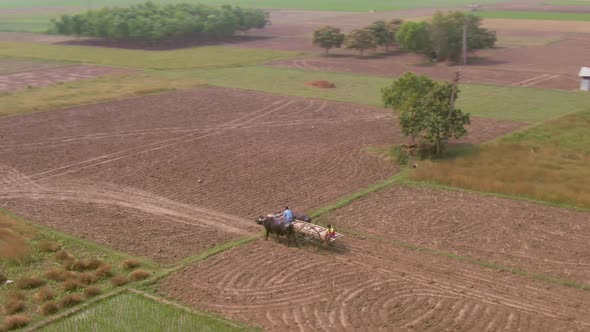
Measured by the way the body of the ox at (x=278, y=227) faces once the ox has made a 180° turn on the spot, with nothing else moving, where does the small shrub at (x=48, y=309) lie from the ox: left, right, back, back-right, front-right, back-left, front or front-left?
right

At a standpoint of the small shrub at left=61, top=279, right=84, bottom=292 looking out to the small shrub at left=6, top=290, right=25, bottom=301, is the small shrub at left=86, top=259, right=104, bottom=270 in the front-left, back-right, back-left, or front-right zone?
back-right

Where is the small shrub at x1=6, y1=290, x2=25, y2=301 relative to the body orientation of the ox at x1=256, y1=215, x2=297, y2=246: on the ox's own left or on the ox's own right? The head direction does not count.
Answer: on the ox's own left

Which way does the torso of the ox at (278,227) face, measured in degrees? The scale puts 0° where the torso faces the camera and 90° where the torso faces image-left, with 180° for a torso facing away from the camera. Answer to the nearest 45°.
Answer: approximately 135°

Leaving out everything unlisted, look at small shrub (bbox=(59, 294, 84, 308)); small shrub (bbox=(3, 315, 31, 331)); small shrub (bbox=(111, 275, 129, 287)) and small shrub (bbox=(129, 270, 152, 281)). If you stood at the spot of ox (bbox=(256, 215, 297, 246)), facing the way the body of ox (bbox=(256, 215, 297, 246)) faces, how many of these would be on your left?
4

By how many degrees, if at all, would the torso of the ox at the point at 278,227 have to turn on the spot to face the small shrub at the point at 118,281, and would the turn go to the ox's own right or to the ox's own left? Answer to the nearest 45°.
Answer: approximately 90° to the ox's own left

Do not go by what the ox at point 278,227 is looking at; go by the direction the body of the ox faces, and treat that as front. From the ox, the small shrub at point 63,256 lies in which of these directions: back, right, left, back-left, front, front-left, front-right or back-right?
front-left

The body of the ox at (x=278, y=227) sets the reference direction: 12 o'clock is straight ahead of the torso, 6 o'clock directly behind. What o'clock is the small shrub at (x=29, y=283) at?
The small shrub is roughly at 10 o'clock from the ox.

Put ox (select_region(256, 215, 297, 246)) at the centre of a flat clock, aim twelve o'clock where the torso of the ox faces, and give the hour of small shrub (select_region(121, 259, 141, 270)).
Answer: The small shrub is roughly at 10 o'clock from the ox.

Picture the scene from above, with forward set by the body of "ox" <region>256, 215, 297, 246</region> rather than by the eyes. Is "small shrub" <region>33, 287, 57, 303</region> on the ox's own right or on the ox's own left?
on the ox's own left

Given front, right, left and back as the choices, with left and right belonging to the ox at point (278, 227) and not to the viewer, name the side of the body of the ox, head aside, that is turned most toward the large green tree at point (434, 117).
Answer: right

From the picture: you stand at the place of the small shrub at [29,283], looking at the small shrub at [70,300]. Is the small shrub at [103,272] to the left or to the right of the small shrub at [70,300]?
left

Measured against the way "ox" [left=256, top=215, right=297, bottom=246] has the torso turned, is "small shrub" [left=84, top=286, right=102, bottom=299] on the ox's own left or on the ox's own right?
on the ox's own left
